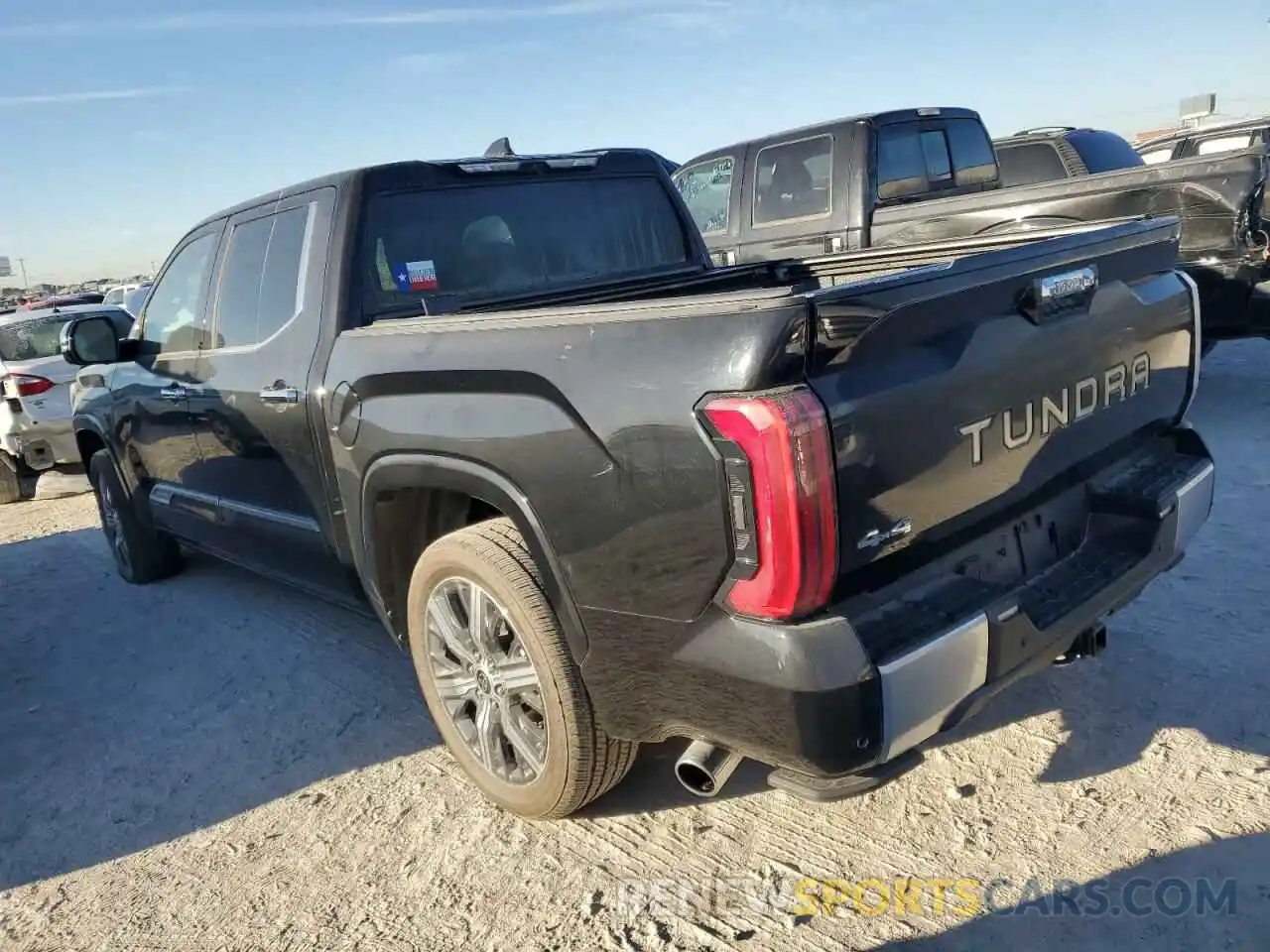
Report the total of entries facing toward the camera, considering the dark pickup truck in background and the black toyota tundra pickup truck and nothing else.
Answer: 0

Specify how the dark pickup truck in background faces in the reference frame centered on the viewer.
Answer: facing away from the viewer and to the left of the viewer

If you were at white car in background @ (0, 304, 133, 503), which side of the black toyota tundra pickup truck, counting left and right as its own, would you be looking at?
front

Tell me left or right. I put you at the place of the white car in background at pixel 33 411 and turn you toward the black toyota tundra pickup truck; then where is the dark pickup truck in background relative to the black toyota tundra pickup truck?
left

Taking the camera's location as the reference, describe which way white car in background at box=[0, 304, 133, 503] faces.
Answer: facing away from the viewer and to the left of the viewer

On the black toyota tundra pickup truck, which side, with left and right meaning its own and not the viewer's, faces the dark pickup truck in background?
right

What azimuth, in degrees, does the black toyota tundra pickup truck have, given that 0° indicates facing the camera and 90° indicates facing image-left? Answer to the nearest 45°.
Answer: approximately 135°

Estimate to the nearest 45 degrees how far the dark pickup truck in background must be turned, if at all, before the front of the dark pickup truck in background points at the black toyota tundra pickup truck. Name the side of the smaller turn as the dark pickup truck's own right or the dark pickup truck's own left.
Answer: approximately 135° to the dark pickup truck's own left

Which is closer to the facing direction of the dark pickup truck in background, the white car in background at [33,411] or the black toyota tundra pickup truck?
the white car in background

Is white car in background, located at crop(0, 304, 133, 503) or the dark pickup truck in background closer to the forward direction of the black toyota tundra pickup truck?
the white car in background

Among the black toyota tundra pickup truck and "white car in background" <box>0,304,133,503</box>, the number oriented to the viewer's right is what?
0

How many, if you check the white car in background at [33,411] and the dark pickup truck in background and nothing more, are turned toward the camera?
0

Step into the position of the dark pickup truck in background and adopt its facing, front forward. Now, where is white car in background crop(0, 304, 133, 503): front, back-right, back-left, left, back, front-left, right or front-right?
front-left
